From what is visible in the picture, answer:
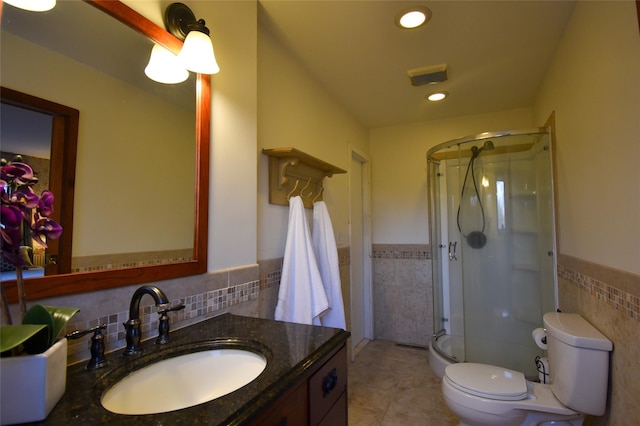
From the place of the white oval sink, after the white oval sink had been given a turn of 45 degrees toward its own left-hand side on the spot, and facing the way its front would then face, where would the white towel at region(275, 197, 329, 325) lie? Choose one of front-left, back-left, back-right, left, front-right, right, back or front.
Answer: front-left

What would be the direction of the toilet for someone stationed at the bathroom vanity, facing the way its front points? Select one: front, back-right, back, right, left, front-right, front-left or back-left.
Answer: front-left

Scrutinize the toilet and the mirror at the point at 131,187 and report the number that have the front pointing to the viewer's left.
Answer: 1

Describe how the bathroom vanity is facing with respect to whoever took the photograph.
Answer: facing the viewer and to the right of the viewer

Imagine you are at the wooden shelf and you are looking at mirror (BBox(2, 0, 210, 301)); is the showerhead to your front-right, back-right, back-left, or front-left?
back-left

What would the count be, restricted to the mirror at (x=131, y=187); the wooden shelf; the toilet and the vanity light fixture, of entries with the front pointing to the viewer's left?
1

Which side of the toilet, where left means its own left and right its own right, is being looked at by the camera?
left

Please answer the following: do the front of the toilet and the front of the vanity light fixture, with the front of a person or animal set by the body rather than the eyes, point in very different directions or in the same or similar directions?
very different directions

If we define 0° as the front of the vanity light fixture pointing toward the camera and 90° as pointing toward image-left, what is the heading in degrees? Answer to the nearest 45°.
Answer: approximately 315°

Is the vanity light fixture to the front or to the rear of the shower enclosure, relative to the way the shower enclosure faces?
to the front

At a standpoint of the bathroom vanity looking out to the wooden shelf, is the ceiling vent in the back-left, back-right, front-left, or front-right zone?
front-right

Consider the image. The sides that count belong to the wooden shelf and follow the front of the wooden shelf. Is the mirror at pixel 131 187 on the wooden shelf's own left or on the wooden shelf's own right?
on the wooden shelf's own right
